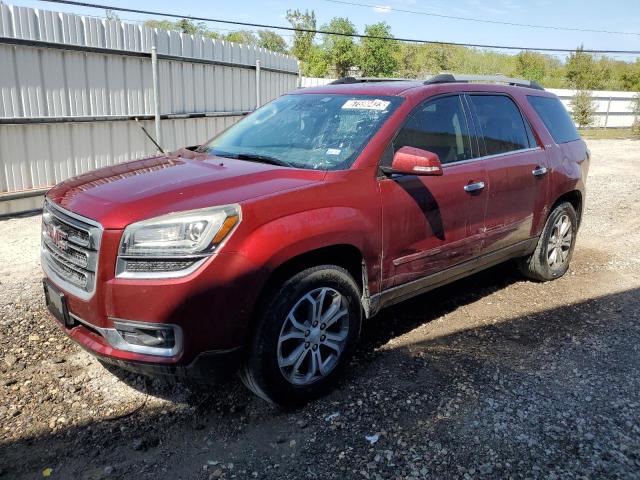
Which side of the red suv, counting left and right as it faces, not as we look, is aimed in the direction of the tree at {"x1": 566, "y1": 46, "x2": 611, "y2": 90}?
back

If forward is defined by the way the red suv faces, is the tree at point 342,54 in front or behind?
behind

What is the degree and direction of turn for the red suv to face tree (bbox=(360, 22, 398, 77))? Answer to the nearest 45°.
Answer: approximately 135° to its right

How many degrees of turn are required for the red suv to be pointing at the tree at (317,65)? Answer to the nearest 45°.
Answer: approximately 135° to its right

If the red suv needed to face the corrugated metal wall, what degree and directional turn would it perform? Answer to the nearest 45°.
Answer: approximately 90° to its right

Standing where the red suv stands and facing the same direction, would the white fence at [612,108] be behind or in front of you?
behind

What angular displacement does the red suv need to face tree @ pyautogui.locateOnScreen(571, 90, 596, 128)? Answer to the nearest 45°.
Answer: approximately 180°
